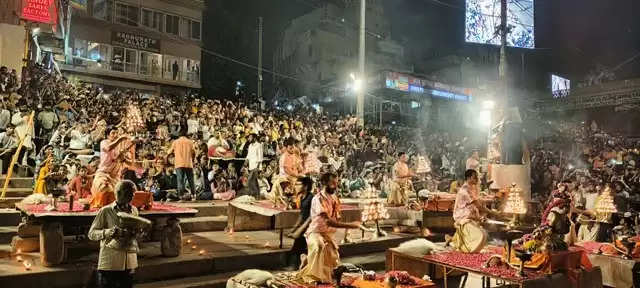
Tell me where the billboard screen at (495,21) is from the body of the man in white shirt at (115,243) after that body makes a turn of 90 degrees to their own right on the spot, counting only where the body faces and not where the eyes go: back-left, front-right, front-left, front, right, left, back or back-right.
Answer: back

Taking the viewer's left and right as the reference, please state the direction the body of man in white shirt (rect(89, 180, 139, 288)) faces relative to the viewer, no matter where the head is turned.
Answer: facing the viewer and to the right of the viewer

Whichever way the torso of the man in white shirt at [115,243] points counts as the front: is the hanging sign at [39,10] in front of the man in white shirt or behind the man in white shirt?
behind

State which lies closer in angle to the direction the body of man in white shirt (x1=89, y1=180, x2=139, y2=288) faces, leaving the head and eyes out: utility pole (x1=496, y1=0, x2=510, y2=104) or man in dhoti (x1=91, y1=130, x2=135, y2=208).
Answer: the utility pole
